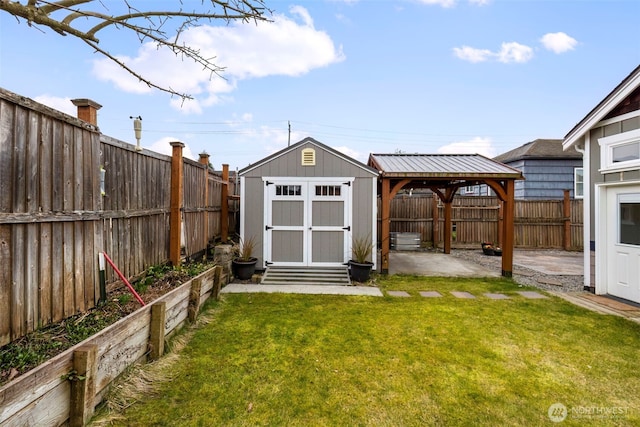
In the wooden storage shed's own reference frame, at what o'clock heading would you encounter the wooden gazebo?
The wooden gazebo is roughly at 9 o'clock from the wooden storage shed.

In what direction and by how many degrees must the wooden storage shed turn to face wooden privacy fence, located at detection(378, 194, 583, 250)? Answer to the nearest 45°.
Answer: approximately 135° to its left

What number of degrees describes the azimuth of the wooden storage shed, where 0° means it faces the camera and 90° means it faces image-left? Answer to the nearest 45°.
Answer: approximately 0°

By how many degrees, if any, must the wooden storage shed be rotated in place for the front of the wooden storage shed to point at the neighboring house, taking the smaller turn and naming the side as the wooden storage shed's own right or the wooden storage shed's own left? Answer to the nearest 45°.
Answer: approximately 135° to the wooden storage shed's own left

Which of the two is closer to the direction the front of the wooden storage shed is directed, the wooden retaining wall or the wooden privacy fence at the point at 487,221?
the wooden retaining wall

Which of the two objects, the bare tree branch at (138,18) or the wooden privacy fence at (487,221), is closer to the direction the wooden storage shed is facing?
the bare tree branch

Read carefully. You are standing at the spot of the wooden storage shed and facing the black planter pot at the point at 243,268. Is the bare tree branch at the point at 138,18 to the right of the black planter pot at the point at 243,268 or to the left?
left

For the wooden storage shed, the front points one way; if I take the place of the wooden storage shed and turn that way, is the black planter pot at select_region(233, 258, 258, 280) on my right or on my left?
on my right
